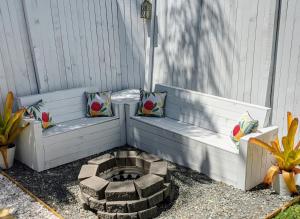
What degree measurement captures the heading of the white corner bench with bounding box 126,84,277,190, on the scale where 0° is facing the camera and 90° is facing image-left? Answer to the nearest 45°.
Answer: approximately 45°

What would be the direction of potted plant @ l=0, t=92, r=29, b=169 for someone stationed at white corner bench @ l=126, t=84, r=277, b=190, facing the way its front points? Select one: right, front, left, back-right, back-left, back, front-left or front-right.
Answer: front-right

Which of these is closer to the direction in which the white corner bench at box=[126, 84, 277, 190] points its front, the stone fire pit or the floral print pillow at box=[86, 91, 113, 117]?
the stone fire pit

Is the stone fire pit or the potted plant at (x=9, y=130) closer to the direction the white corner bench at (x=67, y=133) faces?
the stone fire pit

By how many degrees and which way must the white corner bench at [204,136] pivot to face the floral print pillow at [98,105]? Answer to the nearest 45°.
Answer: approximately 45° to its right

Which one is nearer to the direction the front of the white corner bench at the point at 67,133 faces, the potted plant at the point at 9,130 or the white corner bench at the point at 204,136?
the white corner bench

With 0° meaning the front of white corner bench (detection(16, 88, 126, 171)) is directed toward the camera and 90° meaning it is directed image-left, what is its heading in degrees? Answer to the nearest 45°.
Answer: approximately 315°
